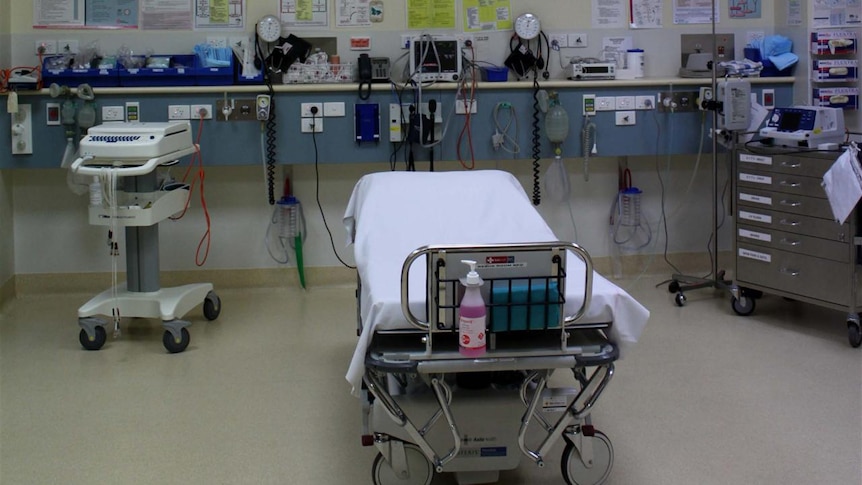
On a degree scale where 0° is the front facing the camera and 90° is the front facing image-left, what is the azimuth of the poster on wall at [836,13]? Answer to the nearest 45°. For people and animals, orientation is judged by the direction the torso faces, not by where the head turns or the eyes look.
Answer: approximately 0°

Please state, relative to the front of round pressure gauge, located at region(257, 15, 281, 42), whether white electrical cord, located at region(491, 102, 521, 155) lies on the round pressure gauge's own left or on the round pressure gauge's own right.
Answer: on the round pressure gauge's own left

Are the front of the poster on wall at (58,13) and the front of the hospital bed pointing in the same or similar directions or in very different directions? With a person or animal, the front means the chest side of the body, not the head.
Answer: same or similar directions

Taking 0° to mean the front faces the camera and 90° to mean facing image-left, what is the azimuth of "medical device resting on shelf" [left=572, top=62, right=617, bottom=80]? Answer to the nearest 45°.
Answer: approximately 0°

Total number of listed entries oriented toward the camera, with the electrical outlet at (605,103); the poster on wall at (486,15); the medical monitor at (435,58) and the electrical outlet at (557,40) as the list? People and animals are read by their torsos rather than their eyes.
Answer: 4

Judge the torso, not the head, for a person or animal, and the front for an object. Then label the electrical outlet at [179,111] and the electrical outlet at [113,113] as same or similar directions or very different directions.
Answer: same or similar directions

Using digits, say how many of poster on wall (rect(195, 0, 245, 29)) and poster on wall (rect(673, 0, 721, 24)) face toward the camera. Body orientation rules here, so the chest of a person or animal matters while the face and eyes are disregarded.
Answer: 2

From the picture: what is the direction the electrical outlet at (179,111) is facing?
toward the camera

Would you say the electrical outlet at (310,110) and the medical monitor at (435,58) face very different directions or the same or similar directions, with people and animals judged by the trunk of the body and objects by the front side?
same or similar directions

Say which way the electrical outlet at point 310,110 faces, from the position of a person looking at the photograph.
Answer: facing the viewer

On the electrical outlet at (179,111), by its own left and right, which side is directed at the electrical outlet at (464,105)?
left

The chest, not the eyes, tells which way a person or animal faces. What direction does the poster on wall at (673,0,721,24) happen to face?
toward the camera

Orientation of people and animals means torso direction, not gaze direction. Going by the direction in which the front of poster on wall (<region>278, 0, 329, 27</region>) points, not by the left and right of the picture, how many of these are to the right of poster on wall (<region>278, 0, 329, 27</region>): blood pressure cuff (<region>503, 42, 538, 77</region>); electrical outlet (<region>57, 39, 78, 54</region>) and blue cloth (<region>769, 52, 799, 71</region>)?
1

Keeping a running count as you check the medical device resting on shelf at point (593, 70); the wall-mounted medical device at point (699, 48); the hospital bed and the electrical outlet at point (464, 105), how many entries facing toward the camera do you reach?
4

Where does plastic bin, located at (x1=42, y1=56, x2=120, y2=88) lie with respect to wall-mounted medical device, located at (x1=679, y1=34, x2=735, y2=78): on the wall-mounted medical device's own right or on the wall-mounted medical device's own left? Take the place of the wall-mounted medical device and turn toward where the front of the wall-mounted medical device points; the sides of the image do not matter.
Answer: on the wall-mounted medical device's own right

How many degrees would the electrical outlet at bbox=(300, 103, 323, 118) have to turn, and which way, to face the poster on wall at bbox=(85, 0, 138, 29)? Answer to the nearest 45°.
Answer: approximately 90° to its right
